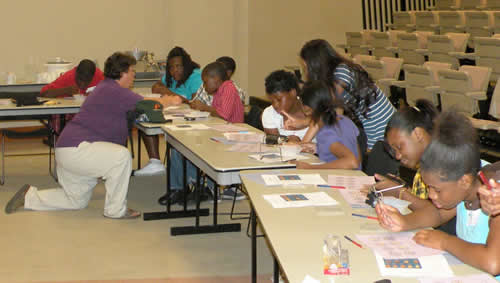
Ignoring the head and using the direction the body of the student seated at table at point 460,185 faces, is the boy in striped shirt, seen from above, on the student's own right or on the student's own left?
on the student's own right

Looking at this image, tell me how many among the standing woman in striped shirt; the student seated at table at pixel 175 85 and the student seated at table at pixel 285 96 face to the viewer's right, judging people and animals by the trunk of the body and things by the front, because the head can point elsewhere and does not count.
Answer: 0

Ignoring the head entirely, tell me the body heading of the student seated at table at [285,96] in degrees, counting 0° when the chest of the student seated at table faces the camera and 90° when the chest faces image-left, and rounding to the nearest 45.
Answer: approximately 45°

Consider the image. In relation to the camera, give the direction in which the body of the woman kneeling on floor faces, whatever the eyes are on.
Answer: to the viewer's right

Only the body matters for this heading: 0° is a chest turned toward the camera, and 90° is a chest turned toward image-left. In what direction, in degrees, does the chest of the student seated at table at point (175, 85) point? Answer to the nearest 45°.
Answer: approximately 45°

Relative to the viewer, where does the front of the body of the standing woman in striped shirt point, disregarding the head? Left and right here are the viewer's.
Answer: facing to the left of the viewer

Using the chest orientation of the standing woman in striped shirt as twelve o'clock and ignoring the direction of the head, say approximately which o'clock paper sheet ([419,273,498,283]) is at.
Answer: The paper sheet is roughly at 9 o'clock from the standing woman in striped shirt.

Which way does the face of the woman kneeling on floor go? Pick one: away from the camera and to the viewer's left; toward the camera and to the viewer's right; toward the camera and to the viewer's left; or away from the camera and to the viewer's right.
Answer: away from the camera and to the viewer's right

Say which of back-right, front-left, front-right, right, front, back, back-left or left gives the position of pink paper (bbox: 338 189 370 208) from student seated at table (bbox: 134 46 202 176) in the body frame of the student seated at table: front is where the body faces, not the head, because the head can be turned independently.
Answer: front-left

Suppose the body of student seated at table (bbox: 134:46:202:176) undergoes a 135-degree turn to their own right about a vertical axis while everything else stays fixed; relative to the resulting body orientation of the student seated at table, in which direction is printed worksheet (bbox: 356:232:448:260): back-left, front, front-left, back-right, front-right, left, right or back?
back

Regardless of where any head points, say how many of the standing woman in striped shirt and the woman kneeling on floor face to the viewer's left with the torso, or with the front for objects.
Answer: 1
